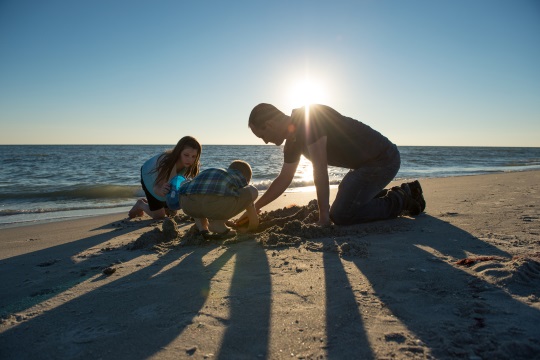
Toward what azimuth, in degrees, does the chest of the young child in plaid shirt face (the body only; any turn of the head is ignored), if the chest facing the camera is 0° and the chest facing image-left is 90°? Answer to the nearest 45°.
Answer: approximately 225°

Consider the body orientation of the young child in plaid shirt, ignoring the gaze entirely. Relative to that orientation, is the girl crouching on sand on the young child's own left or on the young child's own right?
on the young child's own left

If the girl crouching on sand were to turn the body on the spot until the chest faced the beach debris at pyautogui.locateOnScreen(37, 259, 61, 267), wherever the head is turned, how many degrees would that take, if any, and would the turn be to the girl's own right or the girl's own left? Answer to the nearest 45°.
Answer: approximately 90° to the girl's own right

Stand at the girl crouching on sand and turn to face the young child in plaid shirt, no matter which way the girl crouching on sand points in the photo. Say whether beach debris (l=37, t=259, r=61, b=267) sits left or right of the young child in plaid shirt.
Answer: right

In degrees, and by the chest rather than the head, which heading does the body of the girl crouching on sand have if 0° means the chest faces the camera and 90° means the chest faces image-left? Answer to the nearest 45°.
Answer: approximately 315°

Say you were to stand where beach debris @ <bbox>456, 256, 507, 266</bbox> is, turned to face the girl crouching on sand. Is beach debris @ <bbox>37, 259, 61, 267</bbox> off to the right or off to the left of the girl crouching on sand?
left
